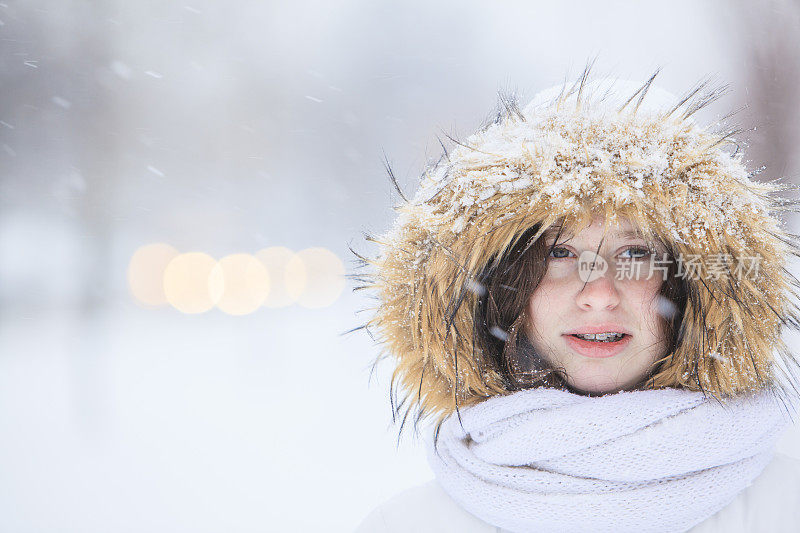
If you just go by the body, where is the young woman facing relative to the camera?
toward the camera
